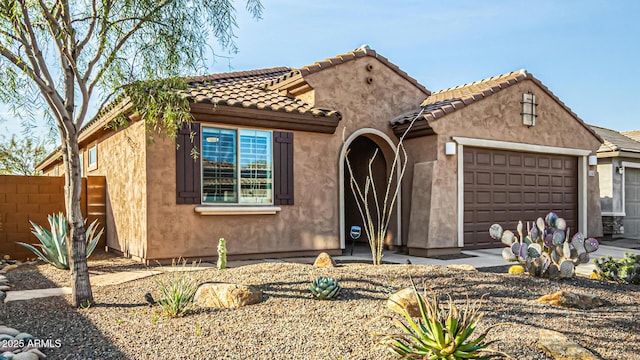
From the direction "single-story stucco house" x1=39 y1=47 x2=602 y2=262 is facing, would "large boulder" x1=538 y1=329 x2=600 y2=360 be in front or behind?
in front

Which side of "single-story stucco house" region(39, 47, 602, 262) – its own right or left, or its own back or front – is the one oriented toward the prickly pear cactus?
front

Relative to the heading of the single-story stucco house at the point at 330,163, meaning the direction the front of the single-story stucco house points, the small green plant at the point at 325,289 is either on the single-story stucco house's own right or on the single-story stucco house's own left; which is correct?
on the single-story stucco house's own right

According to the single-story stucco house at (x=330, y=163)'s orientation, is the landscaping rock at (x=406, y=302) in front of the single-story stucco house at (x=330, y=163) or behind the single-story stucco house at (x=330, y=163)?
in front

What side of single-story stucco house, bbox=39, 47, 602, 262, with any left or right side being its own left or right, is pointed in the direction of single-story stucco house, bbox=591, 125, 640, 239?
left

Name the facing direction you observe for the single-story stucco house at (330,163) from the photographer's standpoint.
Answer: facing the viewer and to the right of the viewer

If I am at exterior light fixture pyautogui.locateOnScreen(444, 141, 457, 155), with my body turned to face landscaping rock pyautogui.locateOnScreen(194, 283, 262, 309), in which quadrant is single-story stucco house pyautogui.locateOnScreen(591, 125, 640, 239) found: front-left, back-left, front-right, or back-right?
back-left

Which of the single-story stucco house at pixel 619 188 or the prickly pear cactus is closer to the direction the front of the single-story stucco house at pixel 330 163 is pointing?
the prickly pear cactus

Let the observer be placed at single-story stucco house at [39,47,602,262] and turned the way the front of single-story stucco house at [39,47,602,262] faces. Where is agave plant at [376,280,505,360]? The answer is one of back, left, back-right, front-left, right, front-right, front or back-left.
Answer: front-right
